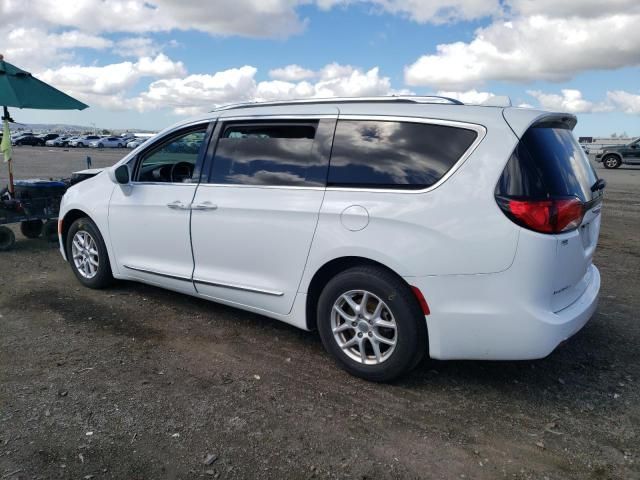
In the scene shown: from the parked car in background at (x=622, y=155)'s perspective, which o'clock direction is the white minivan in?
The white minivan is roughly at 9 o'clock from the parked car in background.

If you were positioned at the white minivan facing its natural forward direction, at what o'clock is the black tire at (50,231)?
The black tire is roughly at 12 o'clock from the white minivan.

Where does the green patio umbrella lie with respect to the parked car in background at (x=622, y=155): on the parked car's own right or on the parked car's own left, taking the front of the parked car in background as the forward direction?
on the parked car's own left

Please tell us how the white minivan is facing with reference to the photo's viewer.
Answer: facing away from the viewer and to the left of the viewer

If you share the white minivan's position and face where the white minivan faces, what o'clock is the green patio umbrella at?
The green patio umbrella is roughly at 12 o'clock from the white minivan.

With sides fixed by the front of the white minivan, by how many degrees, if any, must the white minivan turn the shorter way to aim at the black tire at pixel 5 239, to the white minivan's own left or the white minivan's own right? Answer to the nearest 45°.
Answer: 0° — it already faces it

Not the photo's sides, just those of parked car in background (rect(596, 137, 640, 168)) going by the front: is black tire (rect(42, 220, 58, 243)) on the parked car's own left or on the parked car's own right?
on the parked car's own left

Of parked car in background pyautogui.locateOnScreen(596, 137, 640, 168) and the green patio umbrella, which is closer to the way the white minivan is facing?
the green patio umbrella

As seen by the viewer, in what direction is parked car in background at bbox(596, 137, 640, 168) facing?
to the viewer's left
